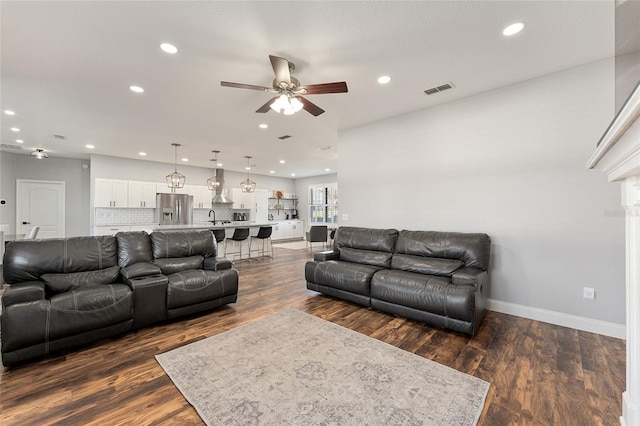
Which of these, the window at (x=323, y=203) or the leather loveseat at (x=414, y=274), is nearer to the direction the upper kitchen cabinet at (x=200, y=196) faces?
the leather loveseat

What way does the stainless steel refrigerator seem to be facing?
toward the camera

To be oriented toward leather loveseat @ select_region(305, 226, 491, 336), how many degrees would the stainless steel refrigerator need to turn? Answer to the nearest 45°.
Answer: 0° — it already faces it

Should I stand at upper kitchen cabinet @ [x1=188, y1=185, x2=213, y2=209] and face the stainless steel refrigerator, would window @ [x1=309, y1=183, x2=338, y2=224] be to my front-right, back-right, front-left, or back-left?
back-left

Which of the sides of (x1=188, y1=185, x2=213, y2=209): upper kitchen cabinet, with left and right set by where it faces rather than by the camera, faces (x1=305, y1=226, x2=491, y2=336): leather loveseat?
front

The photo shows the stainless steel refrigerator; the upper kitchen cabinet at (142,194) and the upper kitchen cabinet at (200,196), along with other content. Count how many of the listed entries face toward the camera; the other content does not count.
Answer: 3

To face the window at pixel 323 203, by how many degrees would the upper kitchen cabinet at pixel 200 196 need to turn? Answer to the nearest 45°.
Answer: approximately 90° to its left

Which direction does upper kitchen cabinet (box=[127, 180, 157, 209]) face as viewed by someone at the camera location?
facing the viewer

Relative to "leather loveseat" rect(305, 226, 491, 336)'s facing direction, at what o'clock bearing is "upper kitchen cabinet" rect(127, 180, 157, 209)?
The upper kitchen cabinet is roughly at 2 o'clock from the leather loveseat.

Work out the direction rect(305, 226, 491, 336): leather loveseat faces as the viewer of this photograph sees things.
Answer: facing the viewer and to the left of the viewer

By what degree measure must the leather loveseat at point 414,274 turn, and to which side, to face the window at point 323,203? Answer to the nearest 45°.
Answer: approximately 90° to its right

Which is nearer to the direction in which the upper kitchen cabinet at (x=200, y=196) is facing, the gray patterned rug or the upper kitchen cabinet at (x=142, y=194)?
the gray patterned rug

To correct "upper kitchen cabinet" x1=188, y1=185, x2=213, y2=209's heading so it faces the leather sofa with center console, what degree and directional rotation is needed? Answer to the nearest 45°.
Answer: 0° — it already faces it

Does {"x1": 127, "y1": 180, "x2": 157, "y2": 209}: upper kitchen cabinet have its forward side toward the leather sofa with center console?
yes

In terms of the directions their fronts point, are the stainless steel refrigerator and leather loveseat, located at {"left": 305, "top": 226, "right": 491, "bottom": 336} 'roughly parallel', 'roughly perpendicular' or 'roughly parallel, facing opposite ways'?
roughly perpendicular

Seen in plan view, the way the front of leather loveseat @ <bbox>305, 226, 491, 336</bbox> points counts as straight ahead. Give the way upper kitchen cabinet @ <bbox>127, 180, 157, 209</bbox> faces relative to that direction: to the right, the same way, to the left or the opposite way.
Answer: to the left
